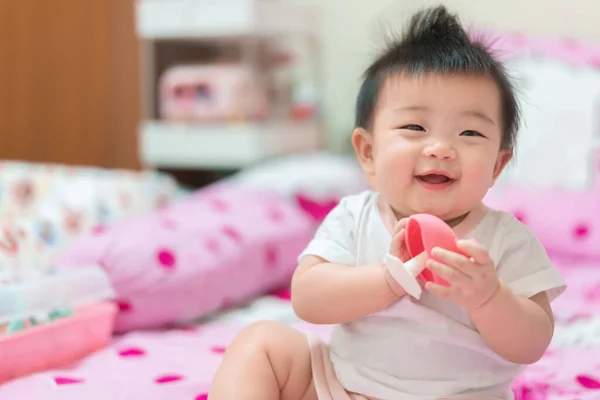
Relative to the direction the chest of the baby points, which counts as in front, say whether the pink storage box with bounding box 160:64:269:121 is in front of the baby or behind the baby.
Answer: behind

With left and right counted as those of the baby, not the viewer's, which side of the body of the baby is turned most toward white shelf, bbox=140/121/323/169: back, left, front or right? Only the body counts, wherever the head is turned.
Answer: back

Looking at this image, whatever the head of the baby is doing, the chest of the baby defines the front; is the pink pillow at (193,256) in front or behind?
behind

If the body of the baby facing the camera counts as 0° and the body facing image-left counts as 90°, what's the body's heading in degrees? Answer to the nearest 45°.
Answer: approximately 0°

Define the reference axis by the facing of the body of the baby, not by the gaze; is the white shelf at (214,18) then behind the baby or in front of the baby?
behind

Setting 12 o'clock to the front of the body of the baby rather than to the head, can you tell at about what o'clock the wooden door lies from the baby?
The wooden door is roughly at 5 o'clock from the baby.
